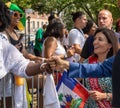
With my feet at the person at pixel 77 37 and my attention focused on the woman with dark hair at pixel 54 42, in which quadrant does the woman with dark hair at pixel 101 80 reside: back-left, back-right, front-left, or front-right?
front-left

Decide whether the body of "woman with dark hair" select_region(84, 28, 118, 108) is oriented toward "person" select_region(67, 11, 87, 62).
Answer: no

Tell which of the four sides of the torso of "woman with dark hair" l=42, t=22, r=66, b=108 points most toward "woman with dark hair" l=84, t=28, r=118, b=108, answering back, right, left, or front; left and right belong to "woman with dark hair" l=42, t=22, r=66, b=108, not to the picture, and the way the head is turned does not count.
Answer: right

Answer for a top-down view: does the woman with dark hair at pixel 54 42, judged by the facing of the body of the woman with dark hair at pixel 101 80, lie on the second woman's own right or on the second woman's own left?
on the second woman's own right

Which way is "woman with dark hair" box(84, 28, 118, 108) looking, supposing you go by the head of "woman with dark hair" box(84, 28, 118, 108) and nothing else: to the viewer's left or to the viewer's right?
to the viewer's left

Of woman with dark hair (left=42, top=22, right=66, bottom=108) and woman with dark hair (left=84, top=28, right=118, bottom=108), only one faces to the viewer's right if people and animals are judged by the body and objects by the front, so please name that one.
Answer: woman with dark hair (left=42, top=22, right=66, bottom=108)

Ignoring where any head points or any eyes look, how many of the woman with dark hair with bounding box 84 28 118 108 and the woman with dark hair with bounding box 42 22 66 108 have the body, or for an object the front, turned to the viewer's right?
1

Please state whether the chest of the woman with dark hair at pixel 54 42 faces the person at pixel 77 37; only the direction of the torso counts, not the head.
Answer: no

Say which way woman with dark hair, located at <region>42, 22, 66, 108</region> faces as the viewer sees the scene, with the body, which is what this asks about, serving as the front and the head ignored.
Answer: to the viewer's right
